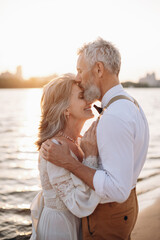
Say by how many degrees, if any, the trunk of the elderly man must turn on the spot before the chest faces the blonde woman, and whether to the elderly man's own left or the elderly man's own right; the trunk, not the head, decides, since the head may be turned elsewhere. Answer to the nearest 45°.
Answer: approximately 45° to the elderly man's own right

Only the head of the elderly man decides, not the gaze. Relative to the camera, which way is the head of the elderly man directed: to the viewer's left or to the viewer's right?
to the viewer's left

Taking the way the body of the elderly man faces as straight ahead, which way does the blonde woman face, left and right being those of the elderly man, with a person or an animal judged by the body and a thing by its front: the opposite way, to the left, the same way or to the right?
the opposite way

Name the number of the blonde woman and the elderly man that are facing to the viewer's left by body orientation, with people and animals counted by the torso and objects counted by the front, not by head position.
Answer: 1

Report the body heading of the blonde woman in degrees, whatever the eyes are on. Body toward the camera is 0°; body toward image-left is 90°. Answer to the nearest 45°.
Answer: approximately 270°

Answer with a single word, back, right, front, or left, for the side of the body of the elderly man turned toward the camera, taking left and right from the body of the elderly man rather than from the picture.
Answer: left
